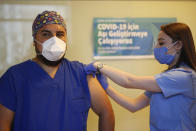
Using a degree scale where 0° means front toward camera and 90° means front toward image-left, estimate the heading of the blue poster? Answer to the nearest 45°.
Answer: approximately 0°

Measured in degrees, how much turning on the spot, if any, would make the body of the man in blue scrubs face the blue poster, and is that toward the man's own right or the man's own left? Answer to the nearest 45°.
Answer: approximately 135° to the man's own left

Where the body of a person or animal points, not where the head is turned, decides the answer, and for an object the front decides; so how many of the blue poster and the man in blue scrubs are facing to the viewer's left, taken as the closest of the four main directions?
0

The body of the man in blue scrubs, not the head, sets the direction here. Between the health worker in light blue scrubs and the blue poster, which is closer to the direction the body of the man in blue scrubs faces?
the health worker in light blue scrubs

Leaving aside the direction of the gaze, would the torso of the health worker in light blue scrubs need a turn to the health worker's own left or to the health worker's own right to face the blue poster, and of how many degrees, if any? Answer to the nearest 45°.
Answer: approximately 45° to the health worker's own right

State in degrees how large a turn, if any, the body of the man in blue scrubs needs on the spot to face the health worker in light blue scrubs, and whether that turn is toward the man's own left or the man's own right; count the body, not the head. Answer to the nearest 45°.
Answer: approximately 90° to the man's own left

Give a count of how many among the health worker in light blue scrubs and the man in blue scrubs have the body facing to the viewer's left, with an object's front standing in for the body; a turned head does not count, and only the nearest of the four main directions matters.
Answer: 1

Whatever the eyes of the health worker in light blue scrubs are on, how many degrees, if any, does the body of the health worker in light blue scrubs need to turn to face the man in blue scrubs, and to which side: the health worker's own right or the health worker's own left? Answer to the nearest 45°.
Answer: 0° — they already face them

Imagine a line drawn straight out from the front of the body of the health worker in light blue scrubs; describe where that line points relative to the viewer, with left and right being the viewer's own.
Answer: facing to the left of the viewer

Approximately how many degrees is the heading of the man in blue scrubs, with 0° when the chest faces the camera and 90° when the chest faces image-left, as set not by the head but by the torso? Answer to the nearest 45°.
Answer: approximately 0°

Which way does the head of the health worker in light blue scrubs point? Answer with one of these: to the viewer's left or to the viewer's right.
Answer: to the viewer's left

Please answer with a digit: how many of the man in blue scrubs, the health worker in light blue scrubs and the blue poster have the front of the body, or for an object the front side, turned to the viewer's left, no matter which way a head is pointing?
1
